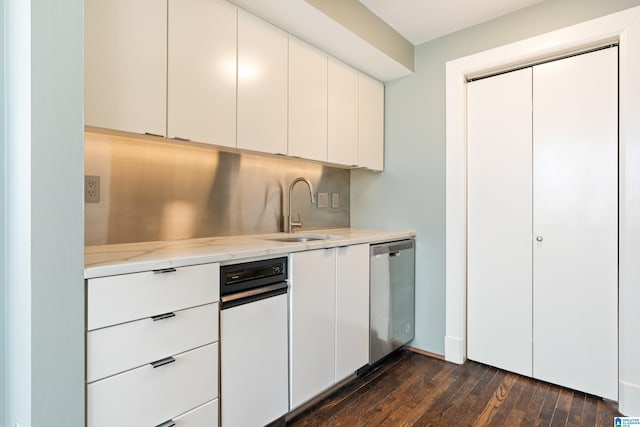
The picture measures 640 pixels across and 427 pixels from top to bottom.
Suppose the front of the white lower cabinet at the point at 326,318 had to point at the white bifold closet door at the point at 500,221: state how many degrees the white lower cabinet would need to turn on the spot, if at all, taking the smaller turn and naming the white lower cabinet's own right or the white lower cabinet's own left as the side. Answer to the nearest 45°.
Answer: approximately 45° to the white lower cabinet's own left

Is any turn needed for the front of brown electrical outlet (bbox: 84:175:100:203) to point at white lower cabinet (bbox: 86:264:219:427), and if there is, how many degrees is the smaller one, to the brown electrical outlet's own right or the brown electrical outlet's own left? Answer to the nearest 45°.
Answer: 0° — it already faces it

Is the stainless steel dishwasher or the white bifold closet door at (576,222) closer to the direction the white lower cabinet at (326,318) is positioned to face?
the white bifold closet door

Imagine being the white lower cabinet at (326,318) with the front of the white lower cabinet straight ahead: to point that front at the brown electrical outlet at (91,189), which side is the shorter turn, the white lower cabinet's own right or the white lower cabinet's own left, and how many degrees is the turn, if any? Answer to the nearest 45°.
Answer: approximately 135° to the white lower cabinet's own right

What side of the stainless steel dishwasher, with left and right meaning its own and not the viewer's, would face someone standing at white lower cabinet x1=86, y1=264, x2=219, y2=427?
right

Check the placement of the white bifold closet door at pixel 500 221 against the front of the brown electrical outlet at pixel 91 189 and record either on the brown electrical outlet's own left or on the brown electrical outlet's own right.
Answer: on the brown electrical outlet's own left

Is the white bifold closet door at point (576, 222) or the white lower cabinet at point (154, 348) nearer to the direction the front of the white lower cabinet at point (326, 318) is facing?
the white bifold closet door

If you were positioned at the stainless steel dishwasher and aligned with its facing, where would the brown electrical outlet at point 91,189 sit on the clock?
The brown electrical outlet is roughly at 3 o'clock from the stainless steel dishwasher.

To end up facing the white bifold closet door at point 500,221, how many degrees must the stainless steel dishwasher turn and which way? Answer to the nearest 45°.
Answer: approximately 45° to its left

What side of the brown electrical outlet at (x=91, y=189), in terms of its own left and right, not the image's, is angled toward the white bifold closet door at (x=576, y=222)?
left
